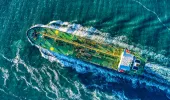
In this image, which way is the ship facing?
to the viewer's left
